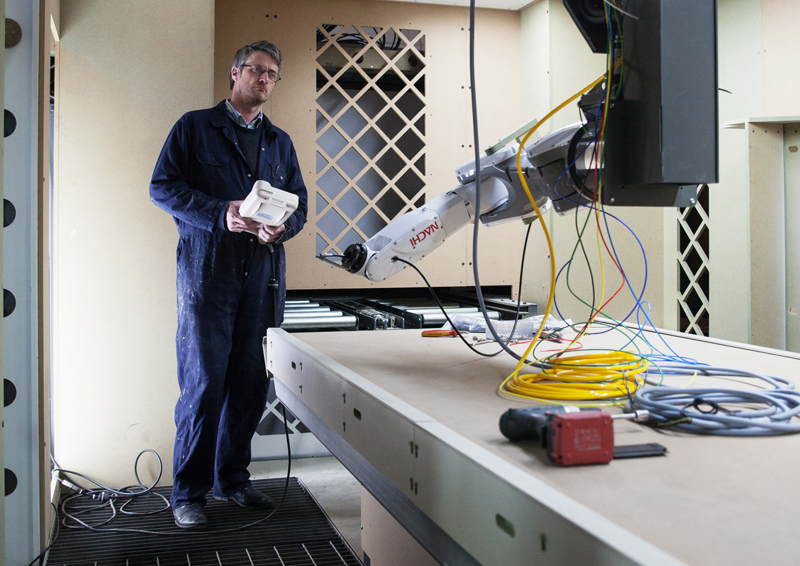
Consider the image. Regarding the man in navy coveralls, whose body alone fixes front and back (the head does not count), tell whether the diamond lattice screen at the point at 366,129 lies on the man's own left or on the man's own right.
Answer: on the man's own left

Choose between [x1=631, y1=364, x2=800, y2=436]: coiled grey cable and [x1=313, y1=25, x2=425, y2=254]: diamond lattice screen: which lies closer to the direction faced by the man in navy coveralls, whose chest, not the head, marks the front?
the coiled grey cable

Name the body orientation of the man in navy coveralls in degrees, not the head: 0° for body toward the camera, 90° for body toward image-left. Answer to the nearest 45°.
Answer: approximately 315°

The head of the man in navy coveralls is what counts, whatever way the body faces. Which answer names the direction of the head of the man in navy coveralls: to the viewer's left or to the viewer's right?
to the viewer's right
